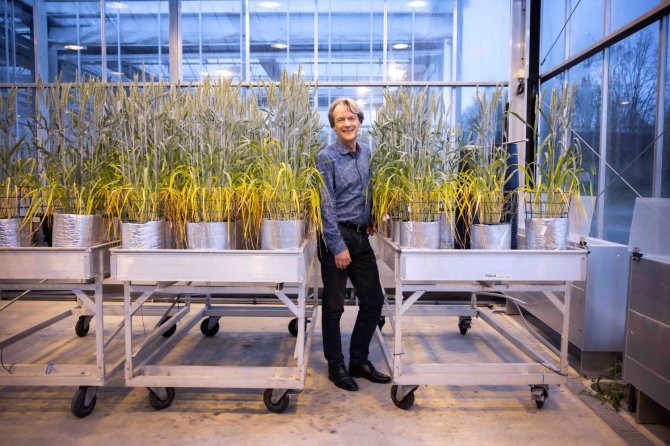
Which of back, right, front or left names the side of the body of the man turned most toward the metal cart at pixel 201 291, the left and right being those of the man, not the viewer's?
right

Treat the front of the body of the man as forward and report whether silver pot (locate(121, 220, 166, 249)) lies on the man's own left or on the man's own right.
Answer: on the man's own right

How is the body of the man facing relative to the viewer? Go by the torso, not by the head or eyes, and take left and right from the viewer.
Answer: facing the viewer and to the right of the viewer

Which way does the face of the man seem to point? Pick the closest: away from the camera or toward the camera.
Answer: toward the camera
